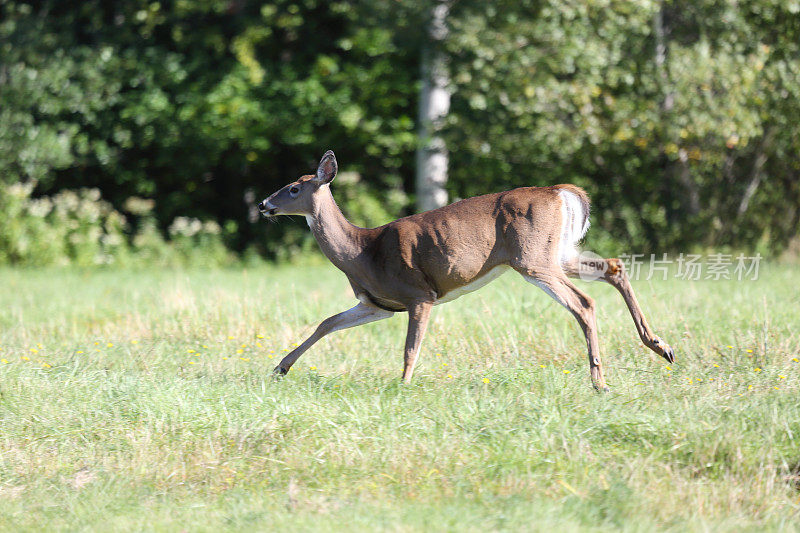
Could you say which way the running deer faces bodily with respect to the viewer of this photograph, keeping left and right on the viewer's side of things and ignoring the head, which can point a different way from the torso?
facing to the left of the viewer

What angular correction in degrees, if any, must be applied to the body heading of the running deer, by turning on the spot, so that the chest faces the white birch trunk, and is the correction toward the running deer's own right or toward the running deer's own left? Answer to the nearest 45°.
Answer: approximately 90° to the running deer's own right
